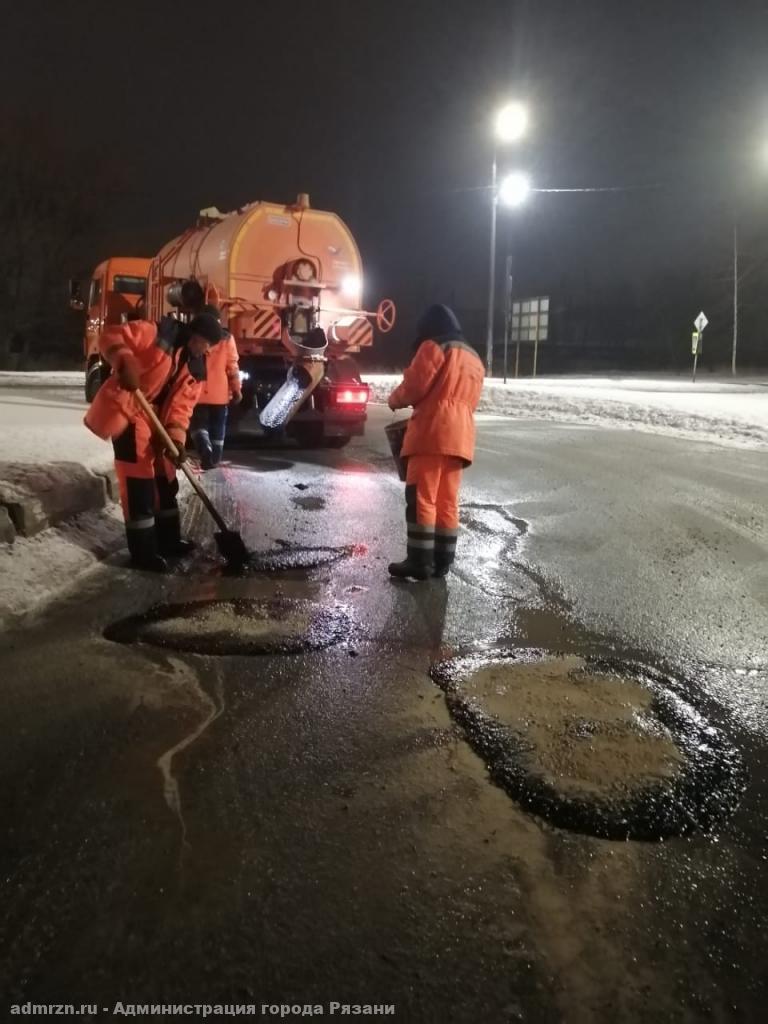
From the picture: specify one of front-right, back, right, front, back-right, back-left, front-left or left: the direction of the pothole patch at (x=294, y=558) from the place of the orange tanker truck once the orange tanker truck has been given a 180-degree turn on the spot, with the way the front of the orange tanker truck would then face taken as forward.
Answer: front-right

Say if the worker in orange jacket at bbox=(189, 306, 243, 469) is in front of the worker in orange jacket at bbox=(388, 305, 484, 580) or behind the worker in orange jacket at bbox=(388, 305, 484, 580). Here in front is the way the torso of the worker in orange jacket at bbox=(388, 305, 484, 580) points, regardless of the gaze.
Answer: in front

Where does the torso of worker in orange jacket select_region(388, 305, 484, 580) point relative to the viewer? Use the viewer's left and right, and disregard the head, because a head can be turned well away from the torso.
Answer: facing away from the viewer and to the left of the viewer

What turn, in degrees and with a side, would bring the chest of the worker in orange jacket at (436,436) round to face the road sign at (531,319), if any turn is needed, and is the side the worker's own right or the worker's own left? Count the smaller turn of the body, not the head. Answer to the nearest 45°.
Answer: approximately 45° to the worker's own right

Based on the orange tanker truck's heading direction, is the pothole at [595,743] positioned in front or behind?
behind

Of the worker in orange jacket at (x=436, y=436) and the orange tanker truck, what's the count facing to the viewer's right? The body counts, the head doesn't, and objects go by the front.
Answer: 0

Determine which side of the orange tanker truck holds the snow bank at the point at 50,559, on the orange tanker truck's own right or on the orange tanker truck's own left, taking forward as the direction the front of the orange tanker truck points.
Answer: on the orange tanker truck's own left

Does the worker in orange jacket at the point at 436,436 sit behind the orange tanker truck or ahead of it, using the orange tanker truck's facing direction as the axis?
behind

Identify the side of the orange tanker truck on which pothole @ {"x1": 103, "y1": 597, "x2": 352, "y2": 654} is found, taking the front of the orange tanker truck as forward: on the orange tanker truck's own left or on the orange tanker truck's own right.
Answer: on the orange tanker truck's own left

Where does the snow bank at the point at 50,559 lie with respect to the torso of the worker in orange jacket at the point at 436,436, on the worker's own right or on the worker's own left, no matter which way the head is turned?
on the worker's own left

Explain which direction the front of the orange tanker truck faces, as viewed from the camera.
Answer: facing away from the viewer and to the left of the viewer

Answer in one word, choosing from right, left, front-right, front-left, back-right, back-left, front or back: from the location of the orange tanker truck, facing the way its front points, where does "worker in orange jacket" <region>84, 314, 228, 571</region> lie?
back-left
